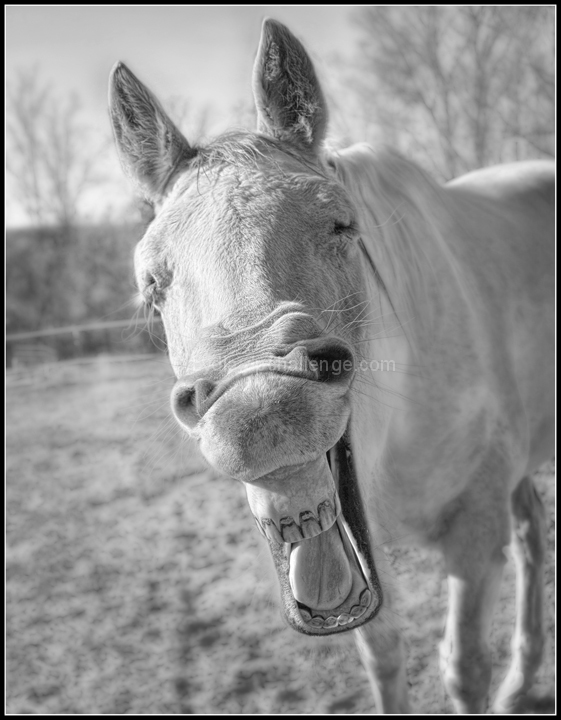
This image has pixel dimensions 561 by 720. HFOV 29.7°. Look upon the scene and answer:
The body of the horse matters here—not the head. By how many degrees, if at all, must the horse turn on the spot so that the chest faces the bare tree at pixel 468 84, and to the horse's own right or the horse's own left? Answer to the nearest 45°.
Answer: approximately 135° to the horse's own right

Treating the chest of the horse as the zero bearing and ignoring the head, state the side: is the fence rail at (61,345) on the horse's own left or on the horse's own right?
on the horse's own right

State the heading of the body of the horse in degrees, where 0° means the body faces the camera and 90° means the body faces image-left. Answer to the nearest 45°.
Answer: approximately 45°
